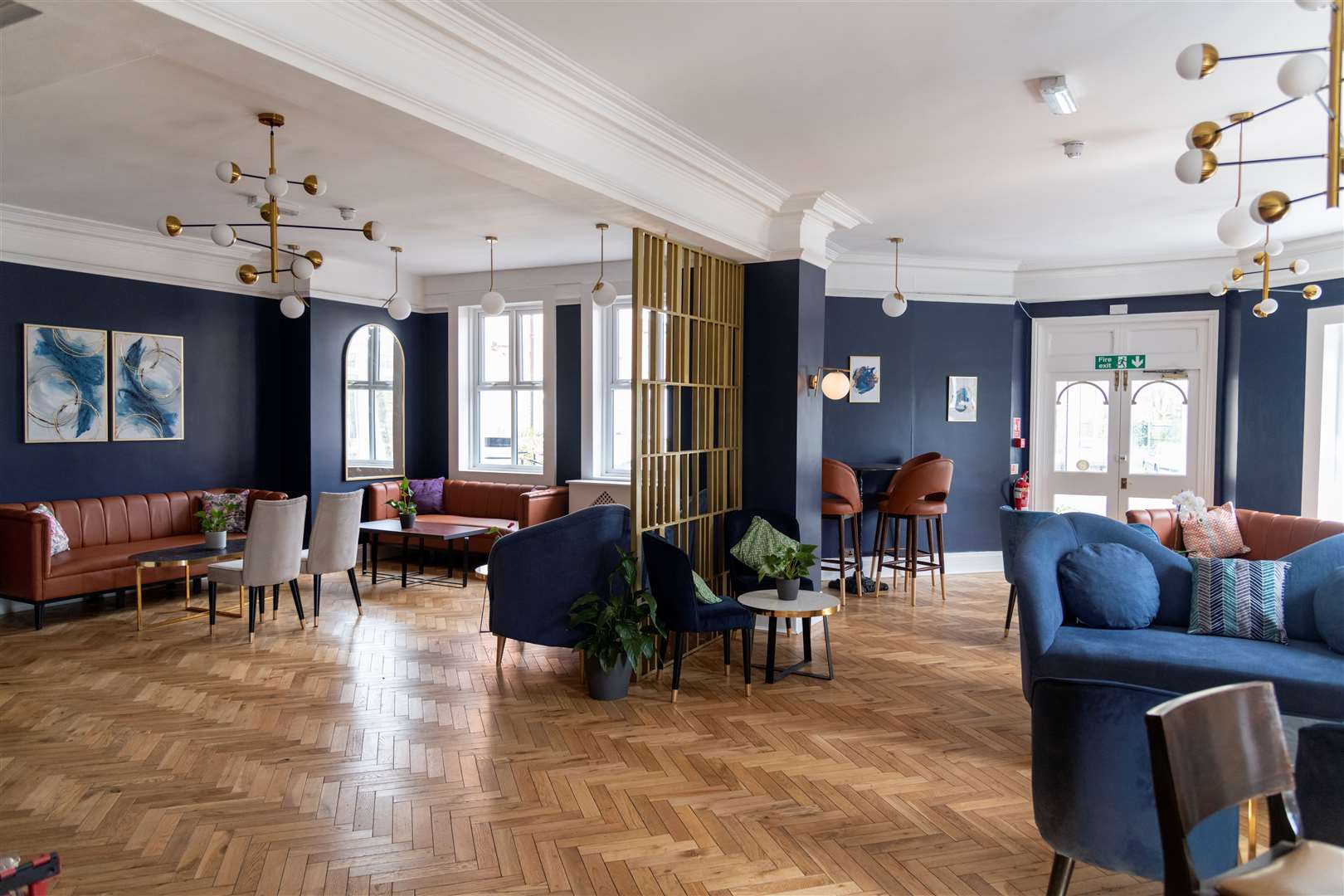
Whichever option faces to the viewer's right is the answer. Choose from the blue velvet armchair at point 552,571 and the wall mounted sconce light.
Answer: the wall mounted sconce light

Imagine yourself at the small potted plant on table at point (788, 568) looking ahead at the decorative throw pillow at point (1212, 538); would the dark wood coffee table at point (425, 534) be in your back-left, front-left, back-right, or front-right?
back-left

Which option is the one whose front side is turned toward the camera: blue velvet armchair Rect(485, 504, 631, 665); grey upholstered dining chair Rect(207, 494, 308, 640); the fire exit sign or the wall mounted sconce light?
the fire exit sign

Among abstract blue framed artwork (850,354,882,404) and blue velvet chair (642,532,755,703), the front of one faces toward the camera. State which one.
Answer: the abstract blue framed artwork

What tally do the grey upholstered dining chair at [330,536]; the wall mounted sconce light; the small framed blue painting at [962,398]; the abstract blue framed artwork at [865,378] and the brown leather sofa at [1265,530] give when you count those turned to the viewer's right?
1

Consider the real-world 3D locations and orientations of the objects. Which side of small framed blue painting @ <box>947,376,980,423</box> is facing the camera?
front

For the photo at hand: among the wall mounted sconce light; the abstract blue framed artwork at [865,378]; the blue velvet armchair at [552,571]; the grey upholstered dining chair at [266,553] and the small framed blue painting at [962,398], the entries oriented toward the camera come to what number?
2

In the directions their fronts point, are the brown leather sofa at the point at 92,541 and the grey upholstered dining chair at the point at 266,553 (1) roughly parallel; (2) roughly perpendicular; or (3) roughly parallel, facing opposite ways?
roughly parallel, facing opposite ways

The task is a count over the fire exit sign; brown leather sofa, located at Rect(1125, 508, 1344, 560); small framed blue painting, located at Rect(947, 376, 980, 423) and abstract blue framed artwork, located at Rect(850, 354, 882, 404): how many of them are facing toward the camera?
4

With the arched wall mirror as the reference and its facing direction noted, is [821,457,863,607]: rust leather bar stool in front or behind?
in front

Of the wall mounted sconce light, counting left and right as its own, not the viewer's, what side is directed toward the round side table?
right

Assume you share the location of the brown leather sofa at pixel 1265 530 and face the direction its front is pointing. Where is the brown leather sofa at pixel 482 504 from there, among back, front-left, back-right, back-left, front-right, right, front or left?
right

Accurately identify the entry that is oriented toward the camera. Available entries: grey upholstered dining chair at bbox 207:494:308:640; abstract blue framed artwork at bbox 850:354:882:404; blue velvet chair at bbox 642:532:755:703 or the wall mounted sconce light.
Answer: the abstract blue framed artwork

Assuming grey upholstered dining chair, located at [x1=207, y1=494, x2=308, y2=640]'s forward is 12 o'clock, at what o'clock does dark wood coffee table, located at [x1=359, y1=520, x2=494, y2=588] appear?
The dark wood coffee table is roughly at 3 o'clock from the grey upholstered dining chair.

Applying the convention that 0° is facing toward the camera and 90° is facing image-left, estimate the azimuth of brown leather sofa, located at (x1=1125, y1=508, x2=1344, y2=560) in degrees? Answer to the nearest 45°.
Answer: approximately 0°

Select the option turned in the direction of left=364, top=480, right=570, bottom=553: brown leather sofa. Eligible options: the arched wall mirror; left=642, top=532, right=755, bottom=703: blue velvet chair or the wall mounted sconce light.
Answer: the arched wall mirror

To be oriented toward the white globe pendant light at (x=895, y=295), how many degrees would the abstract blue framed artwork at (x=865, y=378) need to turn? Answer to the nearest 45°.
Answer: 0° — it already faces it
